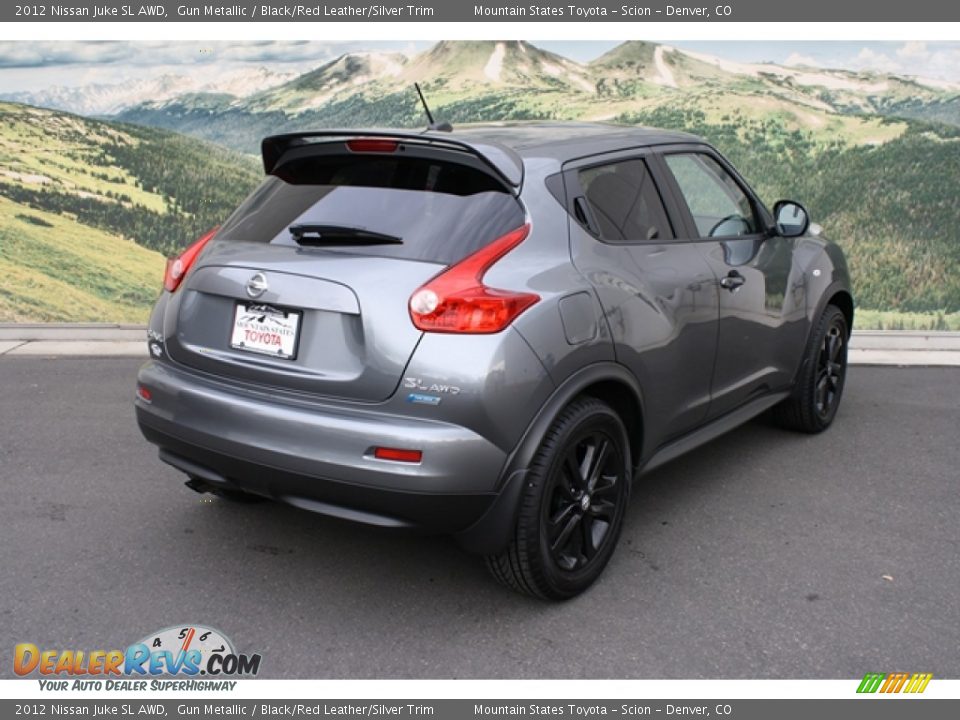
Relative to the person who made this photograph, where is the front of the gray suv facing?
facing away from the viewer and to the right of the viewer
